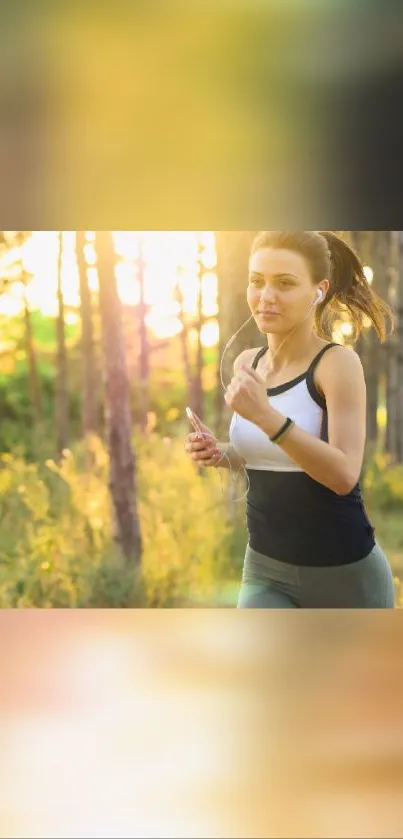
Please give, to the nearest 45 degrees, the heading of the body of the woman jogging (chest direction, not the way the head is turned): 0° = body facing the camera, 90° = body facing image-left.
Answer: approximately 45°

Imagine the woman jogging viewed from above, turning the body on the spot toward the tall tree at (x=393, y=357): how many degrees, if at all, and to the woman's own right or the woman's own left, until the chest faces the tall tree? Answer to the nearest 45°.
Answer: approximately 180°

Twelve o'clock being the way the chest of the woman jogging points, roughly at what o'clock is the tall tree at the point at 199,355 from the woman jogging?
The tall tree is roughly at 3 o'clock from the woman jogging.

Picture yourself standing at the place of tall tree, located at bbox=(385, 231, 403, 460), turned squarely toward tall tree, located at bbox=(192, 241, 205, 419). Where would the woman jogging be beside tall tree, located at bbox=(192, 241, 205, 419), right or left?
left
